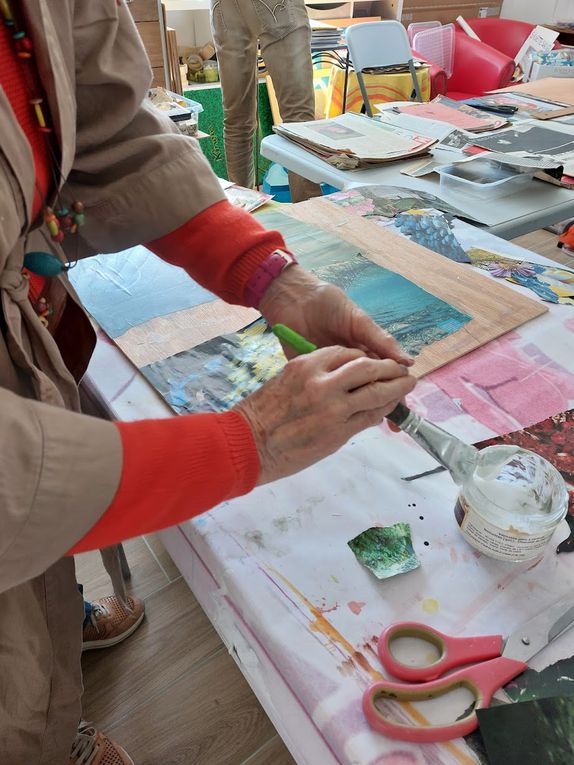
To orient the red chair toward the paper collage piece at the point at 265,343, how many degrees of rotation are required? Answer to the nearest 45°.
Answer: approximately 45° to its right

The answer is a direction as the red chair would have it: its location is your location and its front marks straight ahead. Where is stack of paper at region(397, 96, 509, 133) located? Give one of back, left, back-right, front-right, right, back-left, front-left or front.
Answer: front-right

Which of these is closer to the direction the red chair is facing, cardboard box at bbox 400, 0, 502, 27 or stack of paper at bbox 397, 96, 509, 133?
the stack of paper
